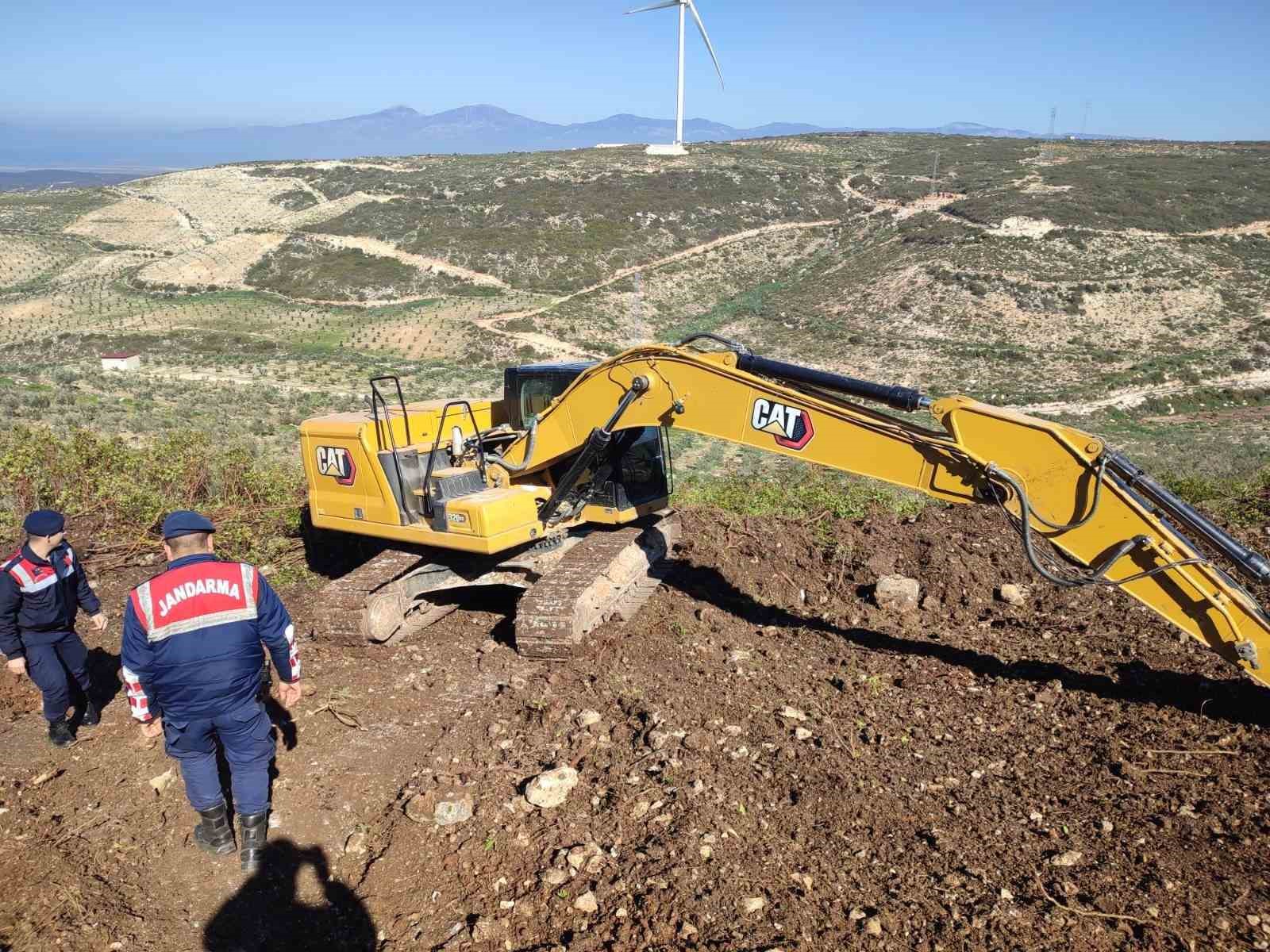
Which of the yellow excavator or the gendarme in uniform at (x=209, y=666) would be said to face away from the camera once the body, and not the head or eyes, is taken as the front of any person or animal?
the gendarme in uniform

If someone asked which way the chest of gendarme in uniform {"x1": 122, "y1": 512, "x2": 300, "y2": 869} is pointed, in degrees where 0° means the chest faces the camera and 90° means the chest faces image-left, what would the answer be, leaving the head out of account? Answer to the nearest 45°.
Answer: approximately 180°

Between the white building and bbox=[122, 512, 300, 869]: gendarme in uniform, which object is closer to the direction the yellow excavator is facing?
the gendarme in uniform

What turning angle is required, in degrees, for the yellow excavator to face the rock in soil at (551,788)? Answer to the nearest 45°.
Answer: approximately 45° to its right

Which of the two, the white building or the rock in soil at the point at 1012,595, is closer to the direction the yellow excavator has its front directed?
the rock in soil

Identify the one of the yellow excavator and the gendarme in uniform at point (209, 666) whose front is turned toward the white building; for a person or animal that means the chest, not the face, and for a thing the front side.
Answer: the gendarme in uniform

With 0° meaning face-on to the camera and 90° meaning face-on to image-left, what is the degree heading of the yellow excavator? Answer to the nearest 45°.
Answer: approximately 315°

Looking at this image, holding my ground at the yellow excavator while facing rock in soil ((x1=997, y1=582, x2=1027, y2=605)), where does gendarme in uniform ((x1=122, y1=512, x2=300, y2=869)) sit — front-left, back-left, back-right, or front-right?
back-right

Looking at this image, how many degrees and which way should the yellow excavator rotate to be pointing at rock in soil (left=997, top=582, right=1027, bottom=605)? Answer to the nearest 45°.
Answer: approximately 45° to its left

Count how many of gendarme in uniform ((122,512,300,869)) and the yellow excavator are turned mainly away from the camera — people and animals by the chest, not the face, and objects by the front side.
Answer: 1

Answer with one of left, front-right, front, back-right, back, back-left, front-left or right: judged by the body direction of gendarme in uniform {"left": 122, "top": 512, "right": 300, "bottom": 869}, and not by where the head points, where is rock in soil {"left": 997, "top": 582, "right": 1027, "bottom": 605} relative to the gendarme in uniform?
right

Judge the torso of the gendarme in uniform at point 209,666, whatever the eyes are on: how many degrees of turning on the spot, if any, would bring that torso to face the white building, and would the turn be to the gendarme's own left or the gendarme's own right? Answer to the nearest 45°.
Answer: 0° — they already face it
